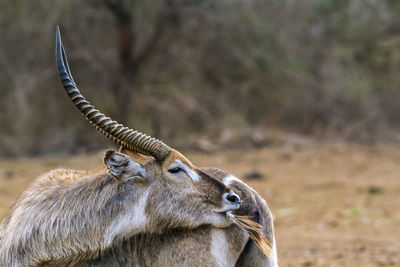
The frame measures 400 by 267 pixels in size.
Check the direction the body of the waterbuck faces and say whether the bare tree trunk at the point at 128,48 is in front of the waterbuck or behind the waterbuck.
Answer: in front

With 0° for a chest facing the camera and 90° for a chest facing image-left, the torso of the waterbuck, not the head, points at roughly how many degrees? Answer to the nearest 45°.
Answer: approximately 135°
